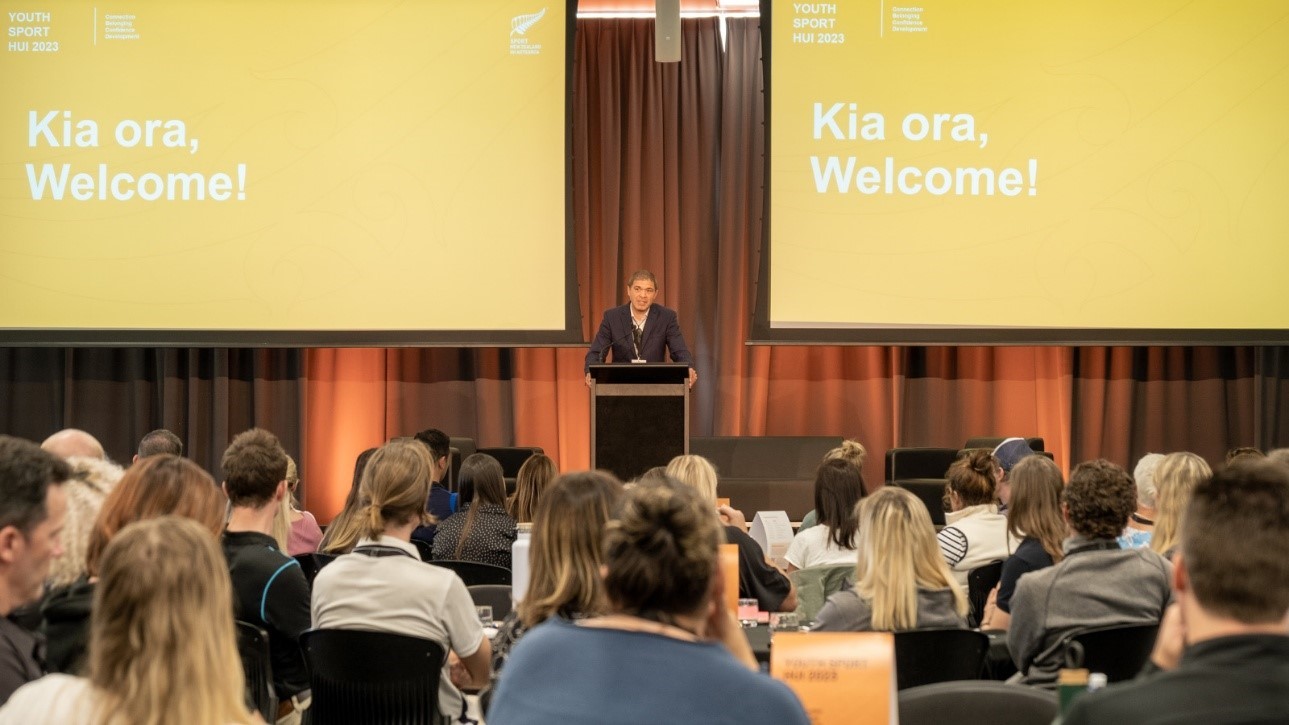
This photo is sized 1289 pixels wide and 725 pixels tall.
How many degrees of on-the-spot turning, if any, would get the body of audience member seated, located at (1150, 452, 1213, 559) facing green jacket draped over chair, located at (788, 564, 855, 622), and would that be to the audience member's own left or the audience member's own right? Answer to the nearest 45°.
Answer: approximately 45° to the audience member's own left

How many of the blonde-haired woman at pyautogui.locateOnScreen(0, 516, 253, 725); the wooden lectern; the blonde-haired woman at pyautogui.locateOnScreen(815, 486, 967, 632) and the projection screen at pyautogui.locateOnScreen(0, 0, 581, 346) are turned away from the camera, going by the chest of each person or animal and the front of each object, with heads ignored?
2

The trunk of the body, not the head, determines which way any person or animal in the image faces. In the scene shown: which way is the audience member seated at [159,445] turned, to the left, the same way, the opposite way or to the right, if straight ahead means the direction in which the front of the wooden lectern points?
the opposite way

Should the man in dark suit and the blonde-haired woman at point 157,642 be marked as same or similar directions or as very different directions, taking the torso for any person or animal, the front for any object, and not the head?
very different directions

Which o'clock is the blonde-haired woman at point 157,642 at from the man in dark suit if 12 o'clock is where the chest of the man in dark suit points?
The blonde-haired woman is roughly at 12 o'clock from the man in dark suit.

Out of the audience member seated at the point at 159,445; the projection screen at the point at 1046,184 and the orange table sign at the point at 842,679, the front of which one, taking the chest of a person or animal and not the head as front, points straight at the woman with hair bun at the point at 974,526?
the projection screen

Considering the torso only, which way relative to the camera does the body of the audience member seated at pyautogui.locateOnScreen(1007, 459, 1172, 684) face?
away from the camera

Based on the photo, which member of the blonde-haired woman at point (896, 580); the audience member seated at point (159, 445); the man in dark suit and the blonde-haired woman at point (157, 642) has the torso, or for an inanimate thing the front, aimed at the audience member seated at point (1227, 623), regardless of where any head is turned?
the man in dark suit

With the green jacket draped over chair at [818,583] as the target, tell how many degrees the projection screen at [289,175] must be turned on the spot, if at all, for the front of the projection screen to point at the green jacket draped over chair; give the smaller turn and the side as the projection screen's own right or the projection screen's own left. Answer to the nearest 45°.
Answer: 0° — it already faces it

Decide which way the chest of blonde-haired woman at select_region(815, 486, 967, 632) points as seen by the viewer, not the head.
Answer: away from the camera

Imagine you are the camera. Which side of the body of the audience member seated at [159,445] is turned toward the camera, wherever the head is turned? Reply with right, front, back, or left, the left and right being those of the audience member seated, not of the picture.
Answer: back

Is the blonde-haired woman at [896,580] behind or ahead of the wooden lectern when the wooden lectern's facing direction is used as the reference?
ahead

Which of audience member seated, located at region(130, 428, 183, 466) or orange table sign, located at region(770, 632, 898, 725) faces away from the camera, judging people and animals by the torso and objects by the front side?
the audience member seated

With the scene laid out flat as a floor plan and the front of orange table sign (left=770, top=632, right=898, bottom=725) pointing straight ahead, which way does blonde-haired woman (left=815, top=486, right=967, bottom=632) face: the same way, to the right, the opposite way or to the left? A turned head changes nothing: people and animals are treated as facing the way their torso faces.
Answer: the opposite way

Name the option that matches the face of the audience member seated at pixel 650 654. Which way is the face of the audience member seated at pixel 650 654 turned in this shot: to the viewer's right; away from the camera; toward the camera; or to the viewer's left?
away from the camera
